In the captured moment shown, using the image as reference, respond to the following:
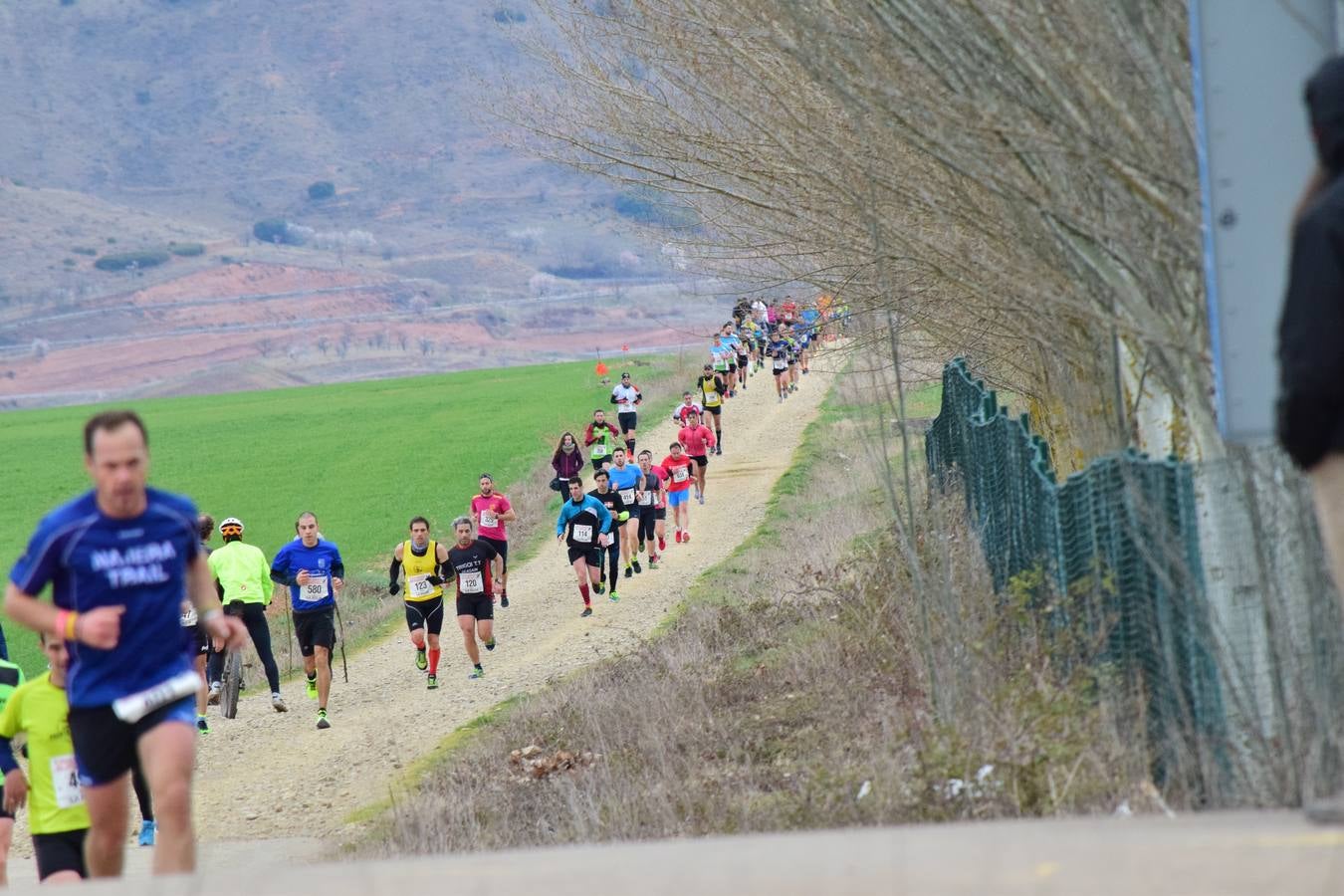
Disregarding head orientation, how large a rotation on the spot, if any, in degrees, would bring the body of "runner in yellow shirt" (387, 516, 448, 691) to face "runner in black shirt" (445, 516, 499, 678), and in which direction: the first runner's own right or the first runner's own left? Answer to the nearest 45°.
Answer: approximately 135° to the first runner's own left

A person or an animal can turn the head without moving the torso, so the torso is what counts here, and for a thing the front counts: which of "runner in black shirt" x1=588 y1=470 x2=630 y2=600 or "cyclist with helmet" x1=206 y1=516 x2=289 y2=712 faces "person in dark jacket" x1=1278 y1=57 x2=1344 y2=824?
the runner in black shirt

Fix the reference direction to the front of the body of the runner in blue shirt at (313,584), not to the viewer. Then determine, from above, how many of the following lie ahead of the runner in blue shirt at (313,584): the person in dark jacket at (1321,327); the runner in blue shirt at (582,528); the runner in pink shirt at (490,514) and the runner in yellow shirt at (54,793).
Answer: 2

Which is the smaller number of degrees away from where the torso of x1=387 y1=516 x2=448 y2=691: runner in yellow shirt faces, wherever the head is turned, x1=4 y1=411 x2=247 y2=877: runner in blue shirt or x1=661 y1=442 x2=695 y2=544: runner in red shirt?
the runner in blue shirt

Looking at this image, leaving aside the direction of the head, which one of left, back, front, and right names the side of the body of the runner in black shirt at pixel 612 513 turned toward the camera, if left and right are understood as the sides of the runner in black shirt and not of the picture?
front

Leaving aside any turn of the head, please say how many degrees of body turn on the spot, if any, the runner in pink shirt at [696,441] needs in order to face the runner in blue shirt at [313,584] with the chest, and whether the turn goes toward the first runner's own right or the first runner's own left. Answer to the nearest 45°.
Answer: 0° — they already face them

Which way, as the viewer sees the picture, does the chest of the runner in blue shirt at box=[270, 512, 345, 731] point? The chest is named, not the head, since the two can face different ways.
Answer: toward the camera

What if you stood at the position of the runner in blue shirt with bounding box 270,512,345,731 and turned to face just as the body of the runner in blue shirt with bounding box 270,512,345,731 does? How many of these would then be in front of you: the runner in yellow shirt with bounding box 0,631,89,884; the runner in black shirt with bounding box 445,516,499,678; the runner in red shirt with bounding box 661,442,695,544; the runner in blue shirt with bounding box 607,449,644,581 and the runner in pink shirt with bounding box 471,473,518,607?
1

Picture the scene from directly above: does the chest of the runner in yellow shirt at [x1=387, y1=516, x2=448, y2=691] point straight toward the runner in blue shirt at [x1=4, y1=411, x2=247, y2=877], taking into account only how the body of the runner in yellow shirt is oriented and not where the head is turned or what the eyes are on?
yes

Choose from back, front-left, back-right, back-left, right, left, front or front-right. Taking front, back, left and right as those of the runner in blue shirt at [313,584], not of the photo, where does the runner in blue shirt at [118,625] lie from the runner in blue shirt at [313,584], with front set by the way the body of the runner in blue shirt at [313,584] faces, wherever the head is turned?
front

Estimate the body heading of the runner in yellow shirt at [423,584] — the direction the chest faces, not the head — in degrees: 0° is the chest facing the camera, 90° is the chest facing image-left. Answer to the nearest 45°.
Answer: approximately 0°
